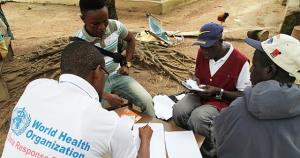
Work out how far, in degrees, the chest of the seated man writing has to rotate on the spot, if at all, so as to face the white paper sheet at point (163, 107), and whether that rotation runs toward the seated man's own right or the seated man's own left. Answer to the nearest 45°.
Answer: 0° — they already face it

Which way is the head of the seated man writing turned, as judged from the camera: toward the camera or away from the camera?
away from the camera

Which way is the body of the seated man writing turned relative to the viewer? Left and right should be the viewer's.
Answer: facing away from the viewer and to the right of the viewer
